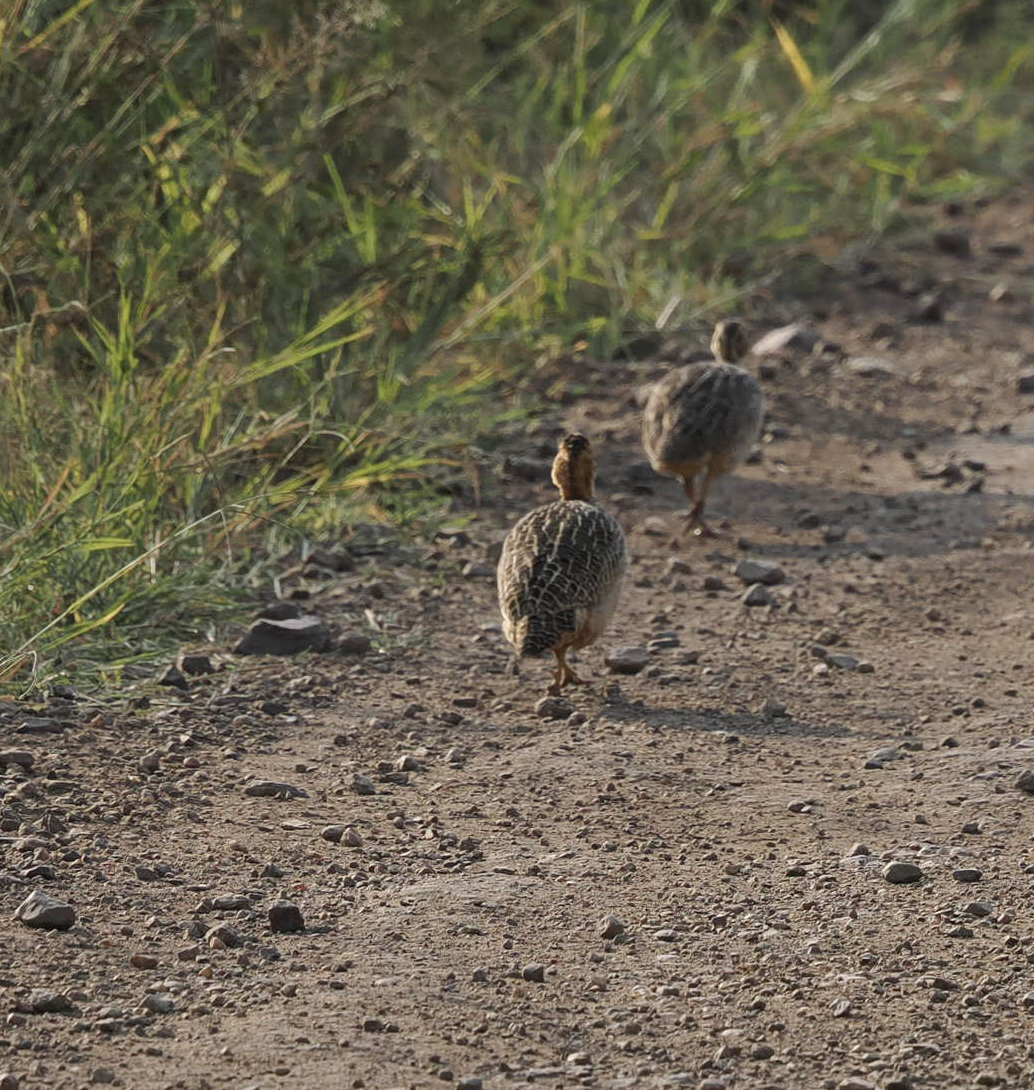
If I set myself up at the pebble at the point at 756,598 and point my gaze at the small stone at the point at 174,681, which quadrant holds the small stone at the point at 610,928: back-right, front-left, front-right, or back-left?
front-left

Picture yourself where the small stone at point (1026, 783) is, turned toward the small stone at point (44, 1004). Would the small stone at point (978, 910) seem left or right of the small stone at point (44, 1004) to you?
left

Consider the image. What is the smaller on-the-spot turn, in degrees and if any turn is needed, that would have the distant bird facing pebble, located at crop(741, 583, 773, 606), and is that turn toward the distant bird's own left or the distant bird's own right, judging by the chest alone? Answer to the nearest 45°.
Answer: approximately 135° to the distant bird's own right

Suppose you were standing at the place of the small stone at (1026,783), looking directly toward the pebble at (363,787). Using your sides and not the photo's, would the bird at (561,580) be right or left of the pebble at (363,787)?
right

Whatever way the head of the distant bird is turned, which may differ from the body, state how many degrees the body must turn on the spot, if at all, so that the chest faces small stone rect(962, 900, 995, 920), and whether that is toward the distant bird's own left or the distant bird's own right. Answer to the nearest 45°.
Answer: approximately 135° to the distant bird's own right

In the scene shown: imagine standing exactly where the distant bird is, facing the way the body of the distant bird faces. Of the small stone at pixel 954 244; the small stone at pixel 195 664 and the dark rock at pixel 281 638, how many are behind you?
2

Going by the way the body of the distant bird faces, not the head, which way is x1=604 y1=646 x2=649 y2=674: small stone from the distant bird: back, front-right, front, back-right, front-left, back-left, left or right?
back-right

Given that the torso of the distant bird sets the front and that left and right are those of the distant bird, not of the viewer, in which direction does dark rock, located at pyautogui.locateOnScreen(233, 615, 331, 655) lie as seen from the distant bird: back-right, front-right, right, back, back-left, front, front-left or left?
back

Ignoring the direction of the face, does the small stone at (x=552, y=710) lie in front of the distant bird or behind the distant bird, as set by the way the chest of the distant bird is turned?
behind

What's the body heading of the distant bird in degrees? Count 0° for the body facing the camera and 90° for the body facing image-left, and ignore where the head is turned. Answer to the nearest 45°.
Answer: approximately 225°

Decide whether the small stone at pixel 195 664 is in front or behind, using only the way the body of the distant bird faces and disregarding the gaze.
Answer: behind
